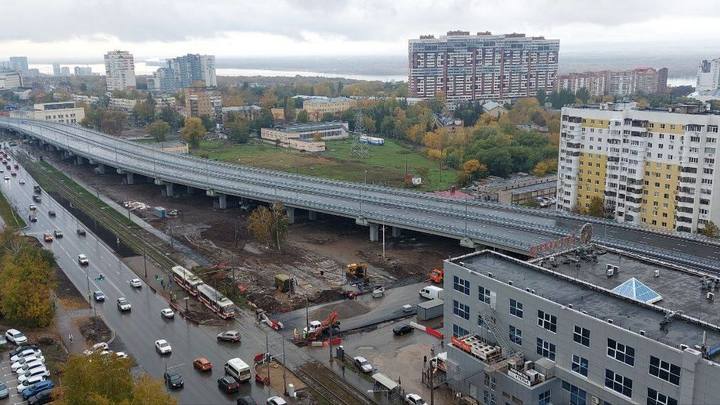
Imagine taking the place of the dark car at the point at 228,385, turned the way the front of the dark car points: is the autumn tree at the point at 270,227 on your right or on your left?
on your right

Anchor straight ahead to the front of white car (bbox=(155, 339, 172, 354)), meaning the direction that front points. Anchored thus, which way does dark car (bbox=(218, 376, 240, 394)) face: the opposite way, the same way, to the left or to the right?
the opposite way
